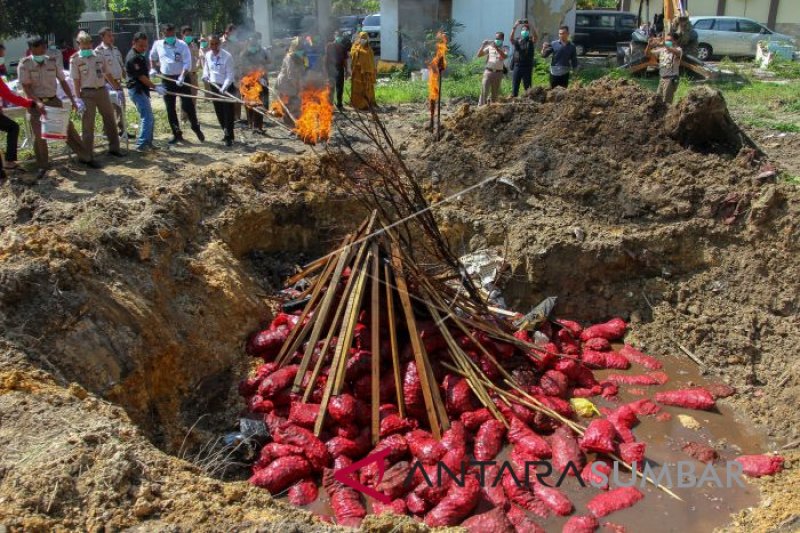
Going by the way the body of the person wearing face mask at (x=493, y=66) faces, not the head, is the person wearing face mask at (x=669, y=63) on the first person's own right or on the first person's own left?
on the first person's own left

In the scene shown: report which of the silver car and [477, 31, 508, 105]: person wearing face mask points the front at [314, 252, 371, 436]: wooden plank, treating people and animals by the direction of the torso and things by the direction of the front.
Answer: the person wearing face mask

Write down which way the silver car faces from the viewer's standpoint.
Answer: facing to the right of the viewer

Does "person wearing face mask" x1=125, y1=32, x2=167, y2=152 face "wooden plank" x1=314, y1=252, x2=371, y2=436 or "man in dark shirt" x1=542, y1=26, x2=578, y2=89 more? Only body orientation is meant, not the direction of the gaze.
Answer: the man in dark shirt

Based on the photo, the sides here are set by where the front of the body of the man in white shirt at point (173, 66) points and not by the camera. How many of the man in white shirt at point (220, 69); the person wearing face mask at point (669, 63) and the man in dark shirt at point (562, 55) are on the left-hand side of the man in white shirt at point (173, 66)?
3

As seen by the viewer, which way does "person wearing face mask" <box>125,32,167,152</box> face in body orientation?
to the viewer's right

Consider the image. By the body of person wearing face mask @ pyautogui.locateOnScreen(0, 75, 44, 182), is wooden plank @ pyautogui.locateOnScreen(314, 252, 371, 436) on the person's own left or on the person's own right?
on the person's own right

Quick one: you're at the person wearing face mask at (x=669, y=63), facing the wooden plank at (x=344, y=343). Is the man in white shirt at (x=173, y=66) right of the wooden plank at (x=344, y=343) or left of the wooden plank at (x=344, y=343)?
right
